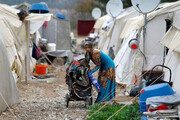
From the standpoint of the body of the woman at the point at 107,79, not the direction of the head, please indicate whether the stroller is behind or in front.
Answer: in front

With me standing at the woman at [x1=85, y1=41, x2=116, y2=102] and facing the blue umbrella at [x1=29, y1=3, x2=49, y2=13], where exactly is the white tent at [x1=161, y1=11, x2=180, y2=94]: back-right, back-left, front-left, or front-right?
back-right

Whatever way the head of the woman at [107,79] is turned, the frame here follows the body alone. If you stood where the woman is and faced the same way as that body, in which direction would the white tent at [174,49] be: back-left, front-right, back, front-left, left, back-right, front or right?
back

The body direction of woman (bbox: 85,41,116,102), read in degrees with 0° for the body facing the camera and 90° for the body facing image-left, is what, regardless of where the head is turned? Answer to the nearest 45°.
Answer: approximately 90°

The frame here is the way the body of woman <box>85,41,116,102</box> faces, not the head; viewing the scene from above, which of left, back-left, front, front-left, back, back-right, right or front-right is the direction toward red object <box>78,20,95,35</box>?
right

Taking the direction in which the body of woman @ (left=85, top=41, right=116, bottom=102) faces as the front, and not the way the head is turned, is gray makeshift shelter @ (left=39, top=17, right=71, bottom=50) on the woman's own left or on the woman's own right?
on the woman's own right

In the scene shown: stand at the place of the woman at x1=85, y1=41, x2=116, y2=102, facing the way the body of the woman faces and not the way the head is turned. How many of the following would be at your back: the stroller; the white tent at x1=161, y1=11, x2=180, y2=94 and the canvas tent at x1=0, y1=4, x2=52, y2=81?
1

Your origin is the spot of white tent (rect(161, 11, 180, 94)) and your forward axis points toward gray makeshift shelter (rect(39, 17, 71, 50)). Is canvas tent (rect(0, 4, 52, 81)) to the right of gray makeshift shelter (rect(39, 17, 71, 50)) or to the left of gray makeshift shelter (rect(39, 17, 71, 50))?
left

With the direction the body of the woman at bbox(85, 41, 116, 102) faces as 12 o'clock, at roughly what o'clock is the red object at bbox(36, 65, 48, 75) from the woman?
The red object is roughly at 2 o'clock from the woman.

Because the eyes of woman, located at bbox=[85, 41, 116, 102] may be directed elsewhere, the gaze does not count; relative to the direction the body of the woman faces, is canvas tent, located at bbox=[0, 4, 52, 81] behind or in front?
in front
